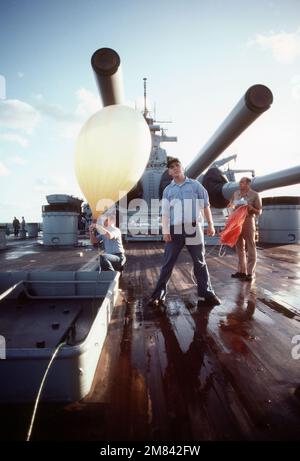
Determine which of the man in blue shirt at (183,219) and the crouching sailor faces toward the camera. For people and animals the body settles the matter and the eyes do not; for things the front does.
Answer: the man in blue shirt

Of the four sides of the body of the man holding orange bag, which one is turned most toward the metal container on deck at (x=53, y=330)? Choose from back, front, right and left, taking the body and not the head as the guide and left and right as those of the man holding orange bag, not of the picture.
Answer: front

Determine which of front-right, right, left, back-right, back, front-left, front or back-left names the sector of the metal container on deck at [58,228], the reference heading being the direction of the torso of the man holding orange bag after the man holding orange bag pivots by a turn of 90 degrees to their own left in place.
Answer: back

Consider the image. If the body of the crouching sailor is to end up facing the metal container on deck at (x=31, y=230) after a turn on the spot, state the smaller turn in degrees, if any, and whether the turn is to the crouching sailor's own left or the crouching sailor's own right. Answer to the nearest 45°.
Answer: approximately 90° to the crouching sailor's own right

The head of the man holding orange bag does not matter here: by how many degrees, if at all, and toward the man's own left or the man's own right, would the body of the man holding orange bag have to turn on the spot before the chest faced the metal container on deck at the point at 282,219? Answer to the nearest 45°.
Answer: approximately 135° to the man's own right

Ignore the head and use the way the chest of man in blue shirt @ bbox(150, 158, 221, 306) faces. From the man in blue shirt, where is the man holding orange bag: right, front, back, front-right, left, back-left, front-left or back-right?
back-left

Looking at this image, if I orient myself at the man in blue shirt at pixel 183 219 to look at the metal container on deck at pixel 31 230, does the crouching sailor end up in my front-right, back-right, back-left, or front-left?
front-left

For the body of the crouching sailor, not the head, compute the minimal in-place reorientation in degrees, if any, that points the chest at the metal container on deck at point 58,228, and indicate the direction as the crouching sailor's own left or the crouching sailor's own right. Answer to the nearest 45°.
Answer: approximately 90° to the crouching sailor's own right

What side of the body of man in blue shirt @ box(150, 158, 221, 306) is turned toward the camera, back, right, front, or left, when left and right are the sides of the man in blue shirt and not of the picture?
front
